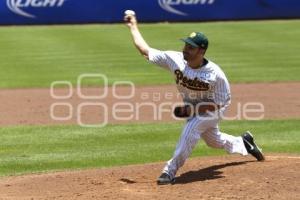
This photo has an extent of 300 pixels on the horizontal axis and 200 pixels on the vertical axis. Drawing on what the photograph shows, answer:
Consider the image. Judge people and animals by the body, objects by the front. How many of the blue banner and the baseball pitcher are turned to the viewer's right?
0

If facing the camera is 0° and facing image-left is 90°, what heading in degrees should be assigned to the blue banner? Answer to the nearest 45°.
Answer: approximately 0°

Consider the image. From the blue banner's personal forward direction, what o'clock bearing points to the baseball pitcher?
The baseball pitcher is roughly at 12 o'clock from the blue banner.

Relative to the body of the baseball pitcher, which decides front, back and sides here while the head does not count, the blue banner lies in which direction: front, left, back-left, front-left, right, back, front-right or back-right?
back-right

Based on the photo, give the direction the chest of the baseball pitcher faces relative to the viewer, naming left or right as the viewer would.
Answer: facing the viewer and to the left of the viewer
